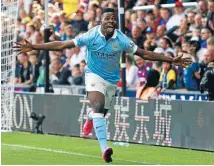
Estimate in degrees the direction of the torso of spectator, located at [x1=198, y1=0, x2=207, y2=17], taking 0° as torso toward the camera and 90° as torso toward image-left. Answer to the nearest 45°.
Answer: approximately 45°

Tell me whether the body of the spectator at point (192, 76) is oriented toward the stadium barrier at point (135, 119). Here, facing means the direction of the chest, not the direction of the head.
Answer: yes

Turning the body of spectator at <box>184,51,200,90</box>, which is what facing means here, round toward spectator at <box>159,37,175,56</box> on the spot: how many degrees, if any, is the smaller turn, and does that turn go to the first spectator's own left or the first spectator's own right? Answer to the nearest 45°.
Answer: approximately 90° to the first spectator's own right

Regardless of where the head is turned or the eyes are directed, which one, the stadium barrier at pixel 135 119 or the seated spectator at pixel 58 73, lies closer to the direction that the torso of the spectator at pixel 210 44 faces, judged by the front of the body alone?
the stadium barrier

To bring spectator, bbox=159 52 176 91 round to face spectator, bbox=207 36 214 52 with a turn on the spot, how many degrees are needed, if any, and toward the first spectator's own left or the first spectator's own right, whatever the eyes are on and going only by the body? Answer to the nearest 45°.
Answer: approximately 90° to the first spectator's own left
